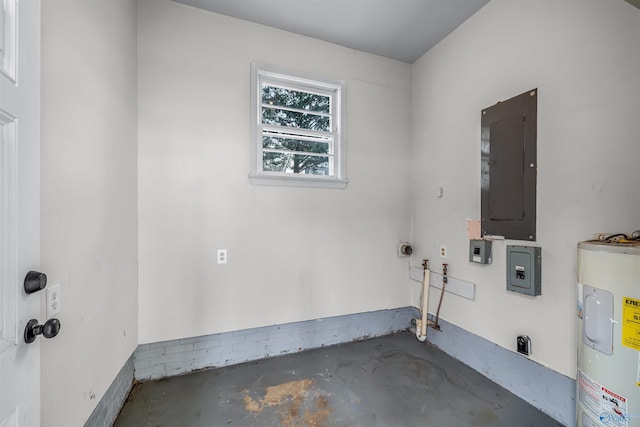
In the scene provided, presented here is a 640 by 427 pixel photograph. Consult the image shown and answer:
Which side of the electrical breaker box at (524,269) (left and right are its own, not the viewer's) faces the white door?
front

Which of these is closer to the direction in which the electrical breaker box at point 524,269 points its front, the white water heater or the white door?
the white door

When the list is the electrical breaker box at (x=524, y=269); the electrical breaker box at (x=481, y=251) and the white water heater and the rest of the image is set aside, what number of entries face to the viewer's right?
0

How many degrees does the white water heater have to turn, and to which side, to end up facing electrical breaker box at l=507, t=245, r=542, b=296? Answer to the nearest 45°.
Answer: approximately 90° to its right

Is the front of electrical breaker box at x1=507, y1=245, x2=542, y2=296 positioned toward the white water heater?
no

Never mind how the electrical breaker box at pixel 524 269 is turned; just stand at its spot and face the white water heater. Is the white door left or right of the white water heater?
right

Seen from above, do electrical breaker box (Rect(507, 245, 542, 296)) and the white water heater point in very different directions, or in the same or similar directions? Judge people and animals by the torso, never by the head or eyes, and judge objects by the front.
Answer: same or similar directions

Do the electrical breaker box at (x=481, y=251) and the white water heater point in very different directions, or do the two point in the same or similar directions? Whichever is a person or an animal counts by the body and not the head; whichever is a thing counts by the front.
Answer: same or similar directions

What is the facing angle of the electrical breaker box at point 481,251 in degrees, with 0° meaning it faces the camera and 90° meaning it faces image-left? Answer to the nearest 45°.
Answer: approximately 45°

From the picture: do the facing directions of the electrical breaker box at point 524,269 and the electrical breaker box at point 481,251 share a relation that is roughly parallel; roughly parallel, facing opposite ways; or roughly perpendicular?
roughly parallel

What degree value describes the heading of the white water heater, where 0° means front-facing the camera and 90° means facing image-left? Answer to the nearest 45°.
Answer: approximately 45°

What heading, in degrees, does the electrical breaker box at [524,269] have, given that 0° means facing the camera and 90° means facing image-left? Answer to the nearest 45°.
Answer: approximately 45°

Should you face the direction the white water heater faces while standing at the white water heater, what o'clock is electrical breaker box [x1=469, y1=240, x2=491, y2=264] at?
The electrical breaker box is roughly at 3 o'clock from the white water heater.

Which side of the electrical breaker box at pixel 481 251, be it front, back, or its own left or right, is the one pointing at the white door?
front

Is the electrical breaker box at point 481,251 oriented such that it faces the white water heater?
no
